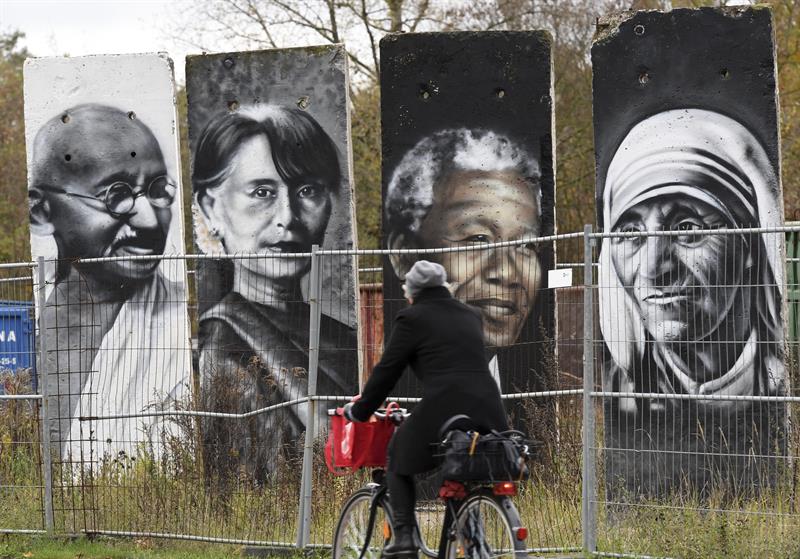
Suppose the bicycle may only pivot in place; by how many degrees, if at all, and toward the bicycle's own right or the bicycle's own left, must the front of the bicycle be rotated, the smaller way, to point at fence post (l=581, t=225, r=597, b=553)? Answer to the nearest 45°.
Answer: approximately 90° to the bicycle's own right

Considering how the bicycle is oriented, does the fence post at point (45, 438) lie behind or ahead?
ahead

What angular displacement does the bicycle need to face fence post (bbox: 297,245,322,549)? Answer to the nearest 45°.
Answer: approximately 45° to its right

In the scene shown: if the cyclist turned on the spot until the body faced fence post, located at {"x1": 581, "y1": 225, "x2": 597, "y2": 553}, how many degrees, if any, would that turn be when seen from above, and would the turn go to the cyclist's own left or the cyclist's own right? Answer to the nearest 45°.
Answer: approximately 90° to the cyclist's own right

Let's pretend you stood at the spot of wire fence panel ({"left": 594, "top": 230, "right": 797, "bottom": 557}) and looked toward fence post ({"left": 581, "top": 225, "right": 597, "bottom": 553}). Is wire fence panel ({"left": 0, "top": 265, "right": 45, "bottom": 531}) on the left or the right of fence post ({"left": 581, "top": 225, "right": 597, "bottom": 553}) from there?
right

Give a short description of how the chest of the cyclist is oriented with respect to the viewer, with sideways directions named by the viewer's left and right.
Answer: facing away from the viewer and to the left of the viewer

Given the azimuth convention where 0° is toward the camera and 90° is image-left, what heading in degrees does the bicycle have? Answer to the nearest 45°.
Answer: approximately 135°

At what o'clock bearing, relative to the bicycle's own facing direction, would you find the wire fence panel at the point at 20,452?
The wire fence panel is roughly at 12 o'clock from the bicycle.

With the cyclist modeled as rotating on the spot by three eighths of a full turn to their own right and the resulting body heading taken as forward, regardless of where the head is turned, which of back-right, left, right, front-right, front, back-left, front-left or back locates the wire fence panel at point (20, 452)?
back-left

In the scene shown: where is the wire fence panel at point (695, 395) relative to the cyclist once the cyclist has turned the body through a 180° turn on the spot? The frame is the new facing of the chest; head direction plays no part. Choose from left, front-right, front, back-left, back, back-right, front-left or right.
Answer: left

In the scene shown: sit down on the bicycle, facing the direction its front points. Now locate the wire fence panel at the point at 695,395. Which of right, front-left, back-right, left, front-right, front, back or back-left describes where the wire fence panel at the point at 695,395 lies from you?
right

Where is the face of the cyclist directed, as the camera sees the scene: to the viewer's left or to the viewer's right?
to the viewer's left
